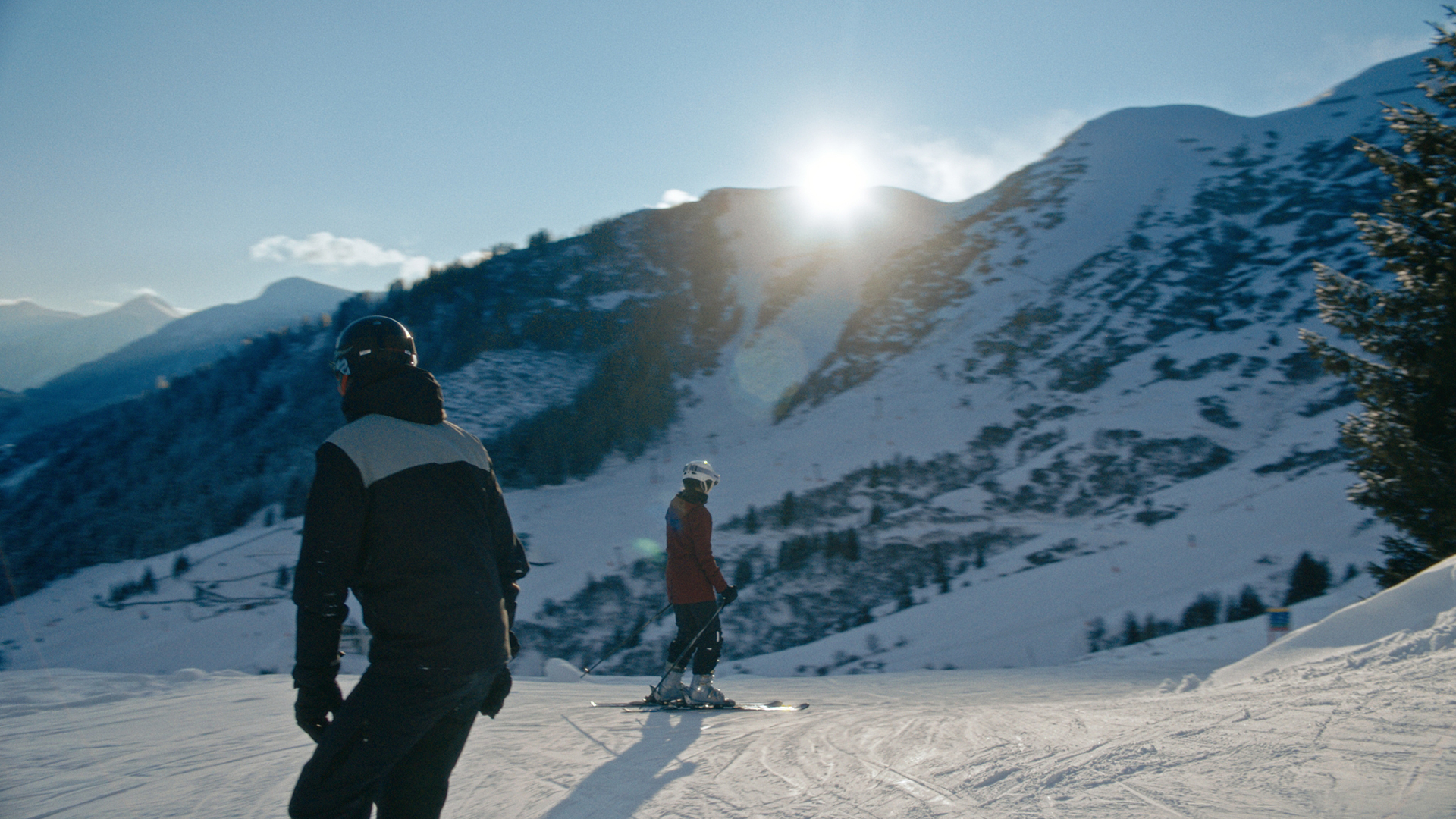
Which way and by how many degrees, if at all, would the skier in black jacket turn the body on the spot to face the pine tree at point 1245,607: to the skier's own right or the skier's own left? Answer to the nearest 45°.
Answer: approximately 90° to the skier's own right

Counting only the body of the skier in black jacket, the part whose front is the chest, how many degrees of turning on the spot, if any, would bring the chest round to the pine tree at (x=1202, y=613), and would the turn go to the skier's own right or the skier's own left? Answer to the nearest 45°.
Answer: approximately 90° to the skier's own right

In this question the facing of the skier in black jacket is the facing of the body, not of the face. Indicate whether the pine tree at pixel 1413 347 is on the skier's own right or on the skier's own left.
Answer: on the skier's own right

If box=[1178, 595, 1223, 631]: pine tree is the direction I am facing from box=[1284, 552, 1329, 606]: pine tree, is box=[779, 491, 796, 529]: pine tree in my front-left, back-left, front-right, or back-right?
front-right

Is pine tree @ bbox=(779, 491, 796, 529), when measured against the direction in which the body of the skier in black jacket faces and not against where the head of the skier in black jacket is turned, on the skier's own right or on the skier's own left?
on the skier's own right

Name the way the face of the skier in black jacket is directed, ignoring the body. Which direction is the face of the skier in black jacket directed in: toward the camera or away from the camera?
away from the camera

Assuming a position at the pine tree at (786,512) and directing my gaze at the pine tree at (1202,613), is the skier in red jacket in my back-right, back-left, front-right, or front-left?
front-right

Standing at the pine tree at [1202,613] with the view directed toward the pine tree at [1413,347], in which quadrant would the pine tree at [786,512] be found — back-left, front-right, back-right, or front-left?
back-right

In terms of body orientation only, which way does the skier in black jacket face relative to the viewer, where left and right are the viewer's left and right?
facing away from the viewer and to the left of the viewer

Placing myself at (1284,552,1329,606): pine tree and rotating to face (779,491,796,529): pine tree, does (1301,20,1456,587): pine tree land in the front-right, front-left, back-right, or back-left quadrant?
back-left
